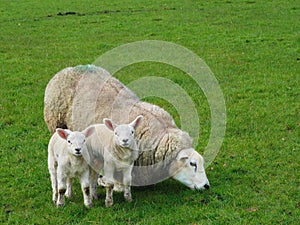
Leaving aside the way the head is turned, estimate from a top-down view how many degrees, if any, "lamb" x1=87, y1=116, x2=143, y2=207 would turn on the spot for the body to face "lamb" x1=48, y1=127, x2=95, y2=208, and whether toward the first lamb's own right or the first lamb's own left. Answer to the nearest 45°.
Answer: approximately 135° to the first lamb's own right

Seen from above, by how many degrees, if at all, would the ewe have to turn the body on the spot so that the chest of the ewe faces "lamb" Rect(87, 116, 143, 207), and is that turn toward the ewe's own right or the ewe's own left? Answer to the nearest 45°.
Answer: approximately 90° to the ewe's own right

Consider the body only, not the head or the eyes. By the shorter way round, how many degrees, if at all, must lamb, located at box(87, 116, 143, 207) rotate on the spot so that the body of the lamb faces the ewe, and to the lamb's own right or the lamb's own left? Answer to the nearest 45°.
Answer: approximately 135° to the lamb's own left

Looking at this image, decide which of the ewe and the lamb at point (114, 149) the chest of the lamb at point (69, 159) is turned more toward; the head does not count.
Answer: the lamb

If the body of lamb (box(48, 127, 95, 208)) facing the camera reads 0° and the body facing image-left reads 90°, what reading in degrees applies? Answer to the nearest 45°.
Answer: approximately 315°

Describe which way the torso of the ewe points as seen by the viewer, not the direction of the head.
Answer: to the viewer's right

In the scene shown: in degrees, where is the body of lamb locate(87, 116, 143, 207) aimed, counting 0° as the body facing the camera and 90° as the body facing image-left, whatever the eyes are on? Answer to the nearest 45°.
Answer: approximately 315°
